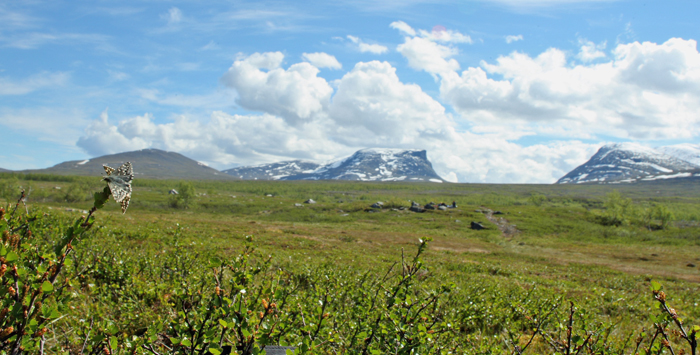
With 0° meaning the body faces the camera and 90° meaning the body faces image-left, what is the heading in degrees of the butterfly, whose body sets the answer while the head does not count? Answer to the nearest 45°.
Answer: approximately 90°
